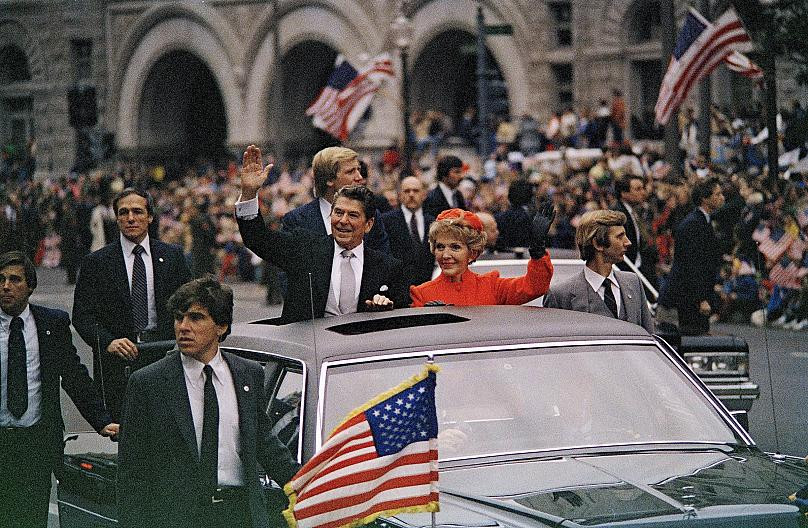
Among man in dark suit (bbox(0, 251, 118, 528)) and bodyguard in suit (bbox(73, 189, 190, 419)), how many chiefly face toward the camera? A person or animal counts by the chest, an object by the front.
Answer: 2

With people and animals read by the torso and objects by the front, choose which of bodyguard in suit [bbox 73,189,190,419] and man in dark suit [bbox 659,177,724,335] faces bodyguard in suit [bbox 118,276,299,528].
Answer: bodyguard in suit [bbox 73,189,190,419]

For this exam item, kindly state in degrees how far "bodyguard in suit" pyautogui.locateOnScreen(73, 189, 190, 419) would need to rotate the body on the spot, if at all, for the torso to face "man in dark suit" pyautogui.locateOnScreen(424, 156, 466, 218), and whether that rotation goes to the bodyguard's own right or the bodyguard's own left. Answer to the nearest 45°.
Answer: approximately 135° to the bodyguard's own left

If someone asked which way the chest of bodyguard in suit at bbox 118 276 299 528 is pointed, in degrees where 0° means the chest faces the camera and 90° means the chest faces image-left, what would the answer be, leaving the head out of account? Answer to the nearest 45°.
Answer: approximately 0°

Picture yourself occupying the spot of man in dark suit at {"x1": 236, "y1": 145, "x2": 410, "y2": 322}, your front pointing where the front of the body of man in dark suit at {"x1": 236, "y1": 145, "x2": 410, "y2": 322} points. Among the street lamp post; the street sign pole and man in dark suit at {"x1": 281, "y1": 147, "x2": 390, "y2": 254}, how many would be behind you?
3

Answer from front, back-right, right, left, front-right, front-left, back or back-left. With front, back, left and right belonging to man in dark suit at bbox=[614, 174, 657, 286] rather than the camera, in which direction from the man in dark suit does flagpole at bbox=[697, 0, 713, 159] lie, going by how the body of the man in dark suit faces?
back-left

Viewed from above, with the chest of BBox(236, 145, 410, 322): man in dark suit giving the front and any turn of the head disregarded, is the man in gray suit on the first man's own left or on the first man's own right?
on the first man's own left
